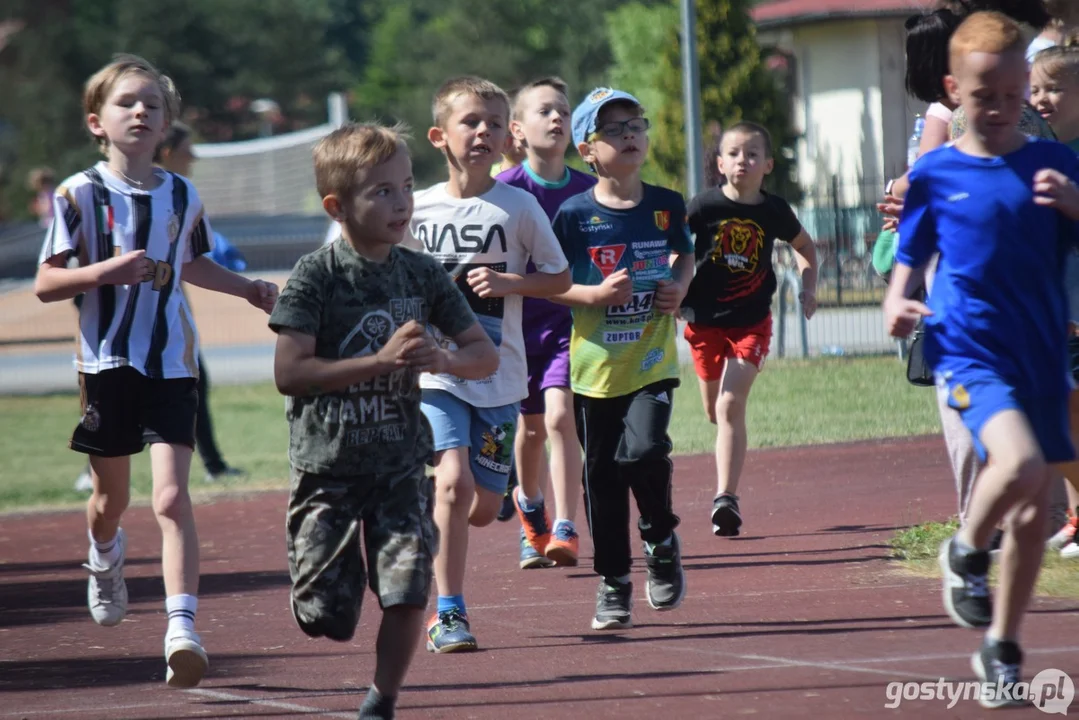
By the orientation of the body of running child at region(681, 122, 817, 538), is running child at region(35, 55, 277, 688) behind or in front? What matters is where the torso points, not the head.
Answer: in front

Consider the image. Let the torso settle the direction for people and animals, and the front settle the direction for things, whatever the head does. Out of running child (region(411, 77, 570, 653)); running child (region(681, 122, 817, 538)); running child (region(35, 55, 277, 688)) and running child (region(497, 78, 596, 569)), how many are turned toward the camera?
4

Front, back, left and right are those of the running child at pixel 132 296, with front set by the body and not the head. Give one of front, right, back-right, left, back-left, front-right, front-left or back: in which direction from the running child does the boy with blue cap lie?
left

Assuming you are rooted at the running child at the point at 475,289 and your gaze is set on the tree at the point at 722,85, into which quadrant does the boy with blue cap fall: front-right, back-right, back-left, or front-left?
front-right

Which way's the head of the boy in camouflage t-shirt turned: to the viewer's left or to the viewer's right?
to the viewer's right

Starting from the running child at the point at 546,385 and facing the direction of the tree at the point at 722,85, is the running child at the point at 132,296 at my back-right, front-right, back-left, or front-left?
back-left

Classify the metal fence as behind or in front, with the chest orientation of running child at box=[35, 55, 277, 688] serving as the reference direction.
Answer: behind

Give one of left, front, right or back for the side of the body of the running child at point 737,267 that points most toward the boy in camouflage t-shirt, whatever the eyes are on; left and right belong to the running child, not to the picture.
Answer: front

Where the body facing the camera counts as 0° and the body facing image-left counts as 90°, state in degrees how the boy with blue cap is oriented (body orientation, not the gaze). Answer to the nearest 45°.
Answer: approximately 0°

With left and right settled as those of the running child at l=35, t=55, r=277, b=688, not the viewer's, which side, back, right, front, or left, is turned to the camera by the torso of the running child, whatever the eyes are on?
front

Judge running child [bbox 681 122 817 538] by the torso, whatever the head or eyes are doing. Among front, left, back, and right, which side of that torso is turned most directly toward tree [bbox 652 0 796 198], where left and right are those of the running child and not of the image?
back

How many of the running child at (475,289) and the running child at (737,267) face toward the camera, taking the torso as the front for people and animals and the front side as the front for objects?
2
